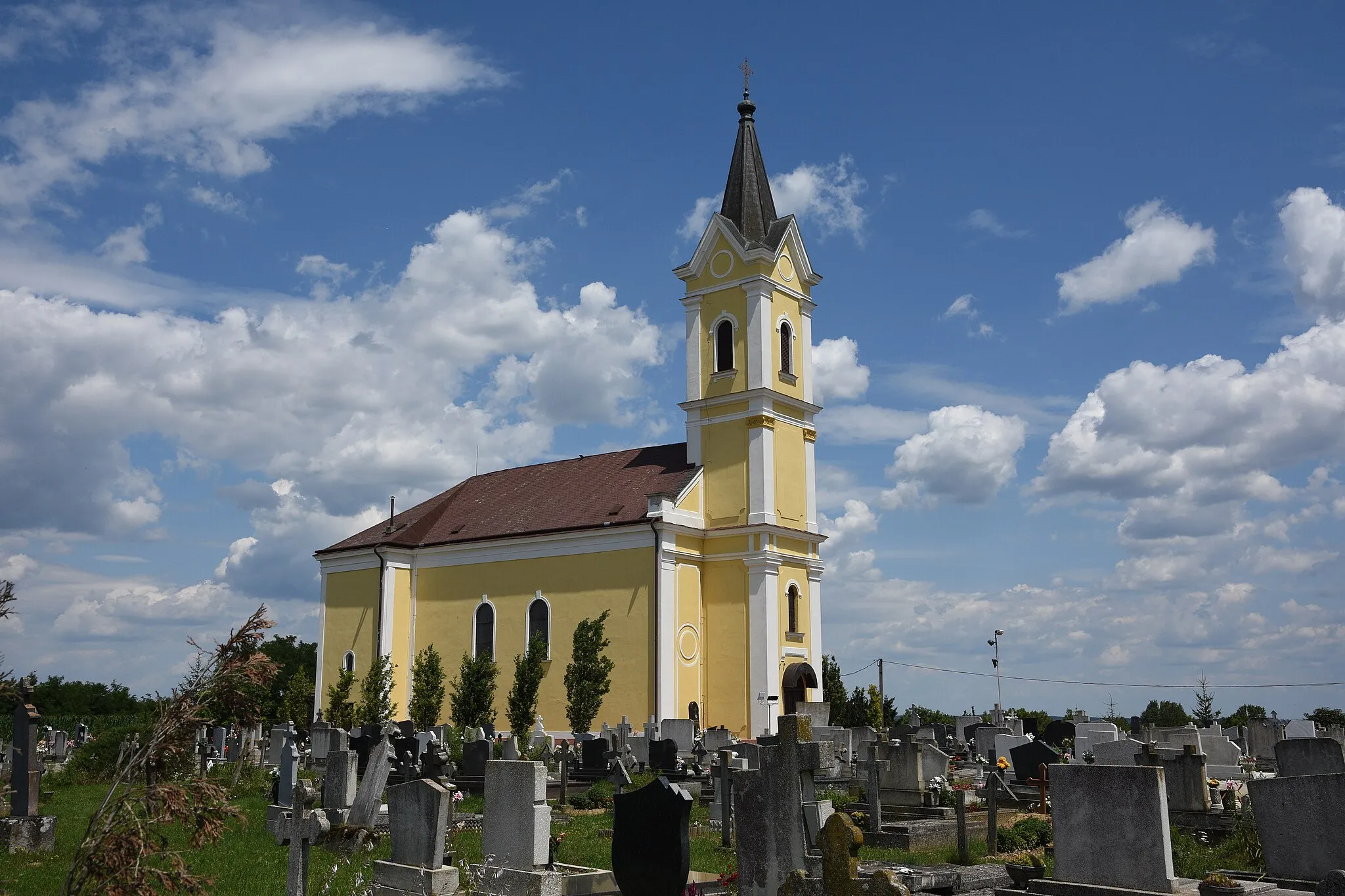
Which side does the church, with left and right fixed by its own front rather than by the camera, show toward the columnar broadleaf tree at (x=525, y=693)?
right

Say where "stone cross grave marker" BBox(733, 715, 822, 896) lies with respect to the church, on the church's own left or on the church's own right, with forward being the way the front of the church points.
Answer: on the church's own right

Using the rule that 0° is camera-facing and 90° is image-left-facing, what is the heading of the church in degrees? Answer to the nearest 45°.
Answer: approximately 315°
